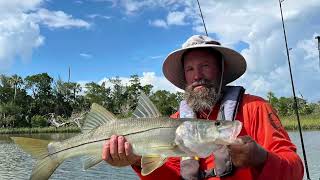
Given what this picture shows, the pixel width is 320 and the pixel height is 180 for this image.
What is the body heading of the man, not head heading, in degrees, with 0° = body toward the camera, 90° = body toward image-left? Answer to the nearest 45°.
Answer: approximately 45°
